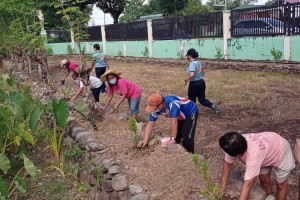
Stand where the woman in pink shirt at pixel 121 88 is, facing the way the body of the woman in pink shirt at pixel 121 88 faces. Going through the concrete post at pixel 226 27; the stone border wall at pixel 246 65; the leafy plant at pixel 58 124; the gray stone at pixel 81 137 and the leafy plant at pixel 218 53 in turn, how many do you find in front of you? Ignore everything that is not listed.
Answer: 2

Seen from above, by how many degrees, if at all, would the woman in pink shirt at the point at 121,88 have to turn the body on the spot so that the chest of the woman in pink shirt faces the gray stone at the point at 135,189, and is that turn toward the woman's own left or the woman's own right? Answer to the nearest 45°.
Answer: approximately 45° to the woman's own left

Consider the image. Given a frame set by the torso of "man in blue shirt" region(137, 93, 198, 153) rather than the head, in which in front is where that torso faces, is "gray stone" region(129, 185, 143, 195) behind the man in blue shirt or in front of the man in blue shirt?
in front

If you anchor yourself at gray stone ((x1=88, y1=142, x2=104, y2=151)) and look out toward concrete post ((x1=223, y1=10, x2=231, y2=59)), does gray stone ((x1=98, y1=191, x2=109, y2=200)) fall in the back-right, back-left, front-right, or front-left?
back-right

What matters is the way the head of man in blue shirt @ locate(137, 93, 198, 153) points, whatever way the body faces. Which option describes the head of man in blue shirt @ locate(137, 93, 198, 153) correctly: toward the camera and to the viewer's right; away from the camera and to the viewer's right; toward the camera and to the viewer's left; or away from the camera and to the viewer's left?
toward the camera and to the viewer's left

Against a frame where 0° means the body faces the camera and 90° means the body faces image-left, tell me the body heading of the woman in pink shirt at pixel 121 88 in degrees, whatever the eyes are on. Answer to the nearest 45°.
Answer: approximately 45°

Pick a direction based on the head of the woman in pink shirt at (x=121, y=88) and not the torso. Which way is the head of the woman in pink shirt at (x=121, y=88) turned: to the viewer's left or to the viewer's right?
to the viewer's left

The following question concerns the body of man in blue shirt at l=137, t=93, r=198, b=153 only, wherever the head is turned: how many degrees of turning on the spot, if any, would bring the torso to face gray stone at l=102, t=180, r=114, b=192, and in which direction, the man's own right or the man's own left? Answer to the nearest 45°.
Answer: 0° — they already face it

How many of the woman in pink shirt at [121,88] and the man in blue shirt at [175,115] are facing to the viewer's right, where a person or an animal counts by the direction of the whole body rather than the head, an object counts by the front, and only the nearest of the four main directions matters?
0

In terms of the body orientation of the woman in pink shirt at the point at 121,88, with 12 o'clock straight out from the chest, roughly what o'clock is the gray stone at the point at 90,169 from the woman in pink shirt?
The gray stone is roughly at 11 o'clock from the woman in pink shirt.

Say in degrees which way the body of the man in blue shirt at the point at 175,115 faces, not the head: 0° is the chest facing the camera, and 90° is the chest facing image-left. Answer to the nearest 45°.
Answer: approximately 45°
